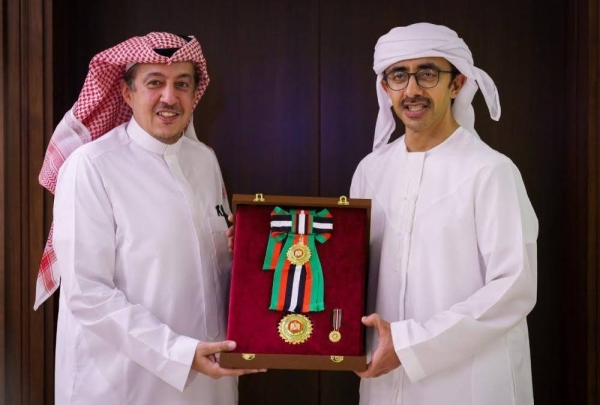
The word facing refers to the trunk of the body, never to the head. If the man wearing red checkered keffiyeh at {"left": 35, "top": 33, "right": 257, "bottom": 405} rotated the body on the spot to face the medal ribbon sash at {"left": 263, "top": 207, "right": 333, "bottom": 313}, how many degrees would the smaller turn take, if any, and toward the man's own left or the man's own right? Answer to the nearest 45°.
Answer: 0° — they already face it

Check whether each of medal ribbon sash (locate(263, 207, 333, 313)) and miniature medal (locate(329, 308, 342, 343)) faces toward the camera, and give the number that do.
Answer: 2

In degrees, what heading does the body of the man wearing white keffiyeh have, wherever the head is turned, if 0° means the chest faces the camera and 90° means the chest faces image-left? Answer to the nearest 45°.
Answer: approximately 45°

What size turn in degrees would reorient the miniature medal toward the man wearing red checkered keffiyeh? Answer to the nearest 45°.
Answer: approximately 90° to its right

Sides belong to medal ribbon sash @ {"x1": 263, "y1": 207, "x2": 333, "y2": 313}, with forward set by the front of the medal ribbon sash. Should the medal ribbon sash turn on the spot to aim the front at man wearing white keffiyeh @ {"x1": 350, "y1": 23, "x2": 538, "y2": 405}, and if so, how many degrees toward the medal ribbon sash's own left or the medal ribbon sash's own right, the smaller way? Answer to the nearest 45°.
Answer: approximately 90° to the medal ribbon sash's own left

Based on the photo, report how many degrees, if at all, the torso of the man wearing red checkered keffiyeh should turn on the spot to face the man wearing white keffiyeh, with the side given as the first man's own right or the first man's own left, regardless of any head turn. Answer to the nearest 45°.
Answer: approximately 45° to the first man's own left

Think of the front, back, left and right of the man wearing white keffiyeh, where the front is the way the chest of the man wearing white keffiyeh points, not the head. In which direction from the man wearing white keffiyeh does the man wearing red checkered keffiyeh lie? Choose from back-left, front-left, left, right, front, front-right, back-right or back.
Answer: front-right

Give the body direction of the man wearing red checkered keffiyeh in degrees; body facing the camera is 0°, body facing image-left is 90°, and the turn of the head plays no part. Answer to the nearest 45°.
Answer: approximately 315°
